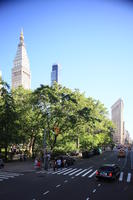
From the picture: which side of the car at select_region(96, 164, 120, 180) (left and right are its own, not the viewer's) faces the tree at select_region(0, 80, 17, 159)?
left

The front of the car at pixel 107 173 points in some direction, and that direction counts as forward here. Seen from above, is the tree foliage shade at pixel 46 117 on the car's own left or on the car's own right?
on the car's own left

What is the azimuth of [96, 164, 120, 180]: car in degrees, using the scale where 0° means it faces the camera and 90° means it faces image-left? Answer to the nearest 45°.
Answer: approximately 225°
